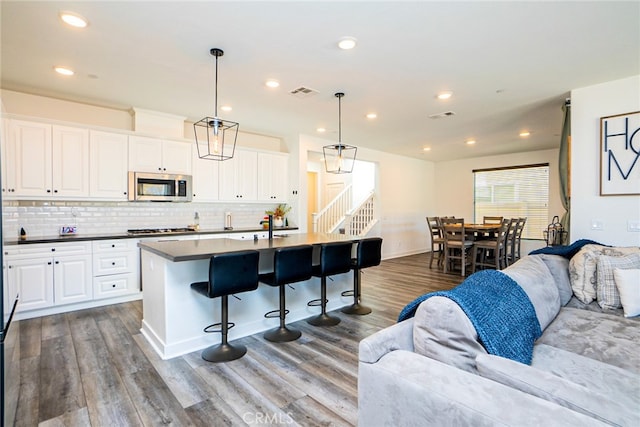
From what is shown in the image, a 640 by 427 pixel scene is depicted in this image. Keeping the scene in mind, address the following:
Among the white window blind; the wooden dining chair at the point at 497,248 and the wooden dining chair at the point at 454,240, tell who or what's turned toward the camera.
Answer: the white window blind

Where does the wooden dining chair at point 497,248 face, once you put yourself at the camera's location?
facing away from the viewer and to the left of the viewer

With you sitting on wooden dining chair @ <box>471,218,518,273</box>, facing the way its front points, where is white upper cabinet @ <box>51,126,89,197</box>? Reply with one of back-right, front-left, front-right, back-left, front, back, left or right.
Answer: left

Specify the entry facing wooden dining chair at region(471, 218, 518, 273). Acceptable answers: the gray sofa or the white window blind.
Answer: the white window blind

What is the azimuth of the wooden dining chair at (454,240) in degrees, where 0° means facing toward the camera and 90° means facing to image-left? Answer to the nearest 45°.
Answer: approximately 225°

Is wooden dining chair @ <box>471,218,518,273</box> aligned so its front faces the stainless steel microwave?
no

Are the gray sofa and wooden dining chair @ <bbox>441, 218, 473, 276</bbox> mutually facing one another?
no

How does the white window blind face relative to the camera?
toward the camera

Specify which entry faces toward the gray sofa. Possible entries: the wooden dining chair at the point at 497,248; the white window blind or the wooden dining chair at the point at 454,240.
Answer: the white window blind

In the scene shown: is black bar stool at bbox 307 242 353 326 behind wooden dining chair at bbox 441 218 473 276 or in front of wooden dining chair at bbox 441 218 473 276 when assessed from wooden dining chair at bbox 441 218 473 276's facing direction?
behind

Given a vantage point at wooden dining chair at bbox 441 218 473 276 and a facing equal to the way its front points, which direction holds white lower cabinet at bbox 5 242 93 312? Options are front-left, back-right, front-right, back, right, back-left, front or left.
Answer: back

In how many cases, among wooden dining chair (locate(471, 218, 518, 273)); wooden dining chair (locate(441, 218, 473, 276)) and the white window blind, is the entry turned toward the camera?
1

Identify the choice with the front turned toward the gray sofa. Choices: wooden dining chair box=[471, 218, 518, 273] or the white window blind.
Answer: the white window blind

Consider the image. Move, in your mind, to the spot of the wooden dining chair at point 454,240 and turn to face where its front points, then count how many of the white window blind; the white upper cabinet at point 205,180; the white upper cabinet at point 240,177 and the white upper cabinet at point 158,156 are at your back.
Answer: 3

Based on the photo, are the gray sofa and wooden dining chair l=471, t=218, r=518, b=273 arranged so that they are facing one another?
no

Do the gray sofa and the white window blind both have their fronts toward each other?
no

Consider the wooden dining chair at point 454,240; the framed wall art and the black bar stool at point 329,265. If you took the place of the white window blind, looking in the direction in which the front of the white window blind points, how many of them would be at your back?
0

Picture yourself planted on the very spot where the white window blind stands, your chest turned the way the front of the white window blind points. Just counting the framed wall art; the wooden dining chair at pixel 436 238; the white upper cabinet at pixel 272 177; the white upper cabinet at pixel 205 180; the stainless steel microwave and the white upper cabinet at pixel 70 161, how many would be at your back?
0

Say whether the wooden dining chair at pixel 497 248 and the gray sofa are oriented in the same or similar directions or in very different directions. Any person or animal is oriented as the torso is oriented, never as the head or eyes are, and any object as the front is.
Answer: very different directions

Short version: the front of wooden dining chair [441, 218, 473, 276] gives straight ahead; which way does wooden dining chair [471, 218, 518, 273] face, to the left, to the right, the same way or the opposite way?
to the left

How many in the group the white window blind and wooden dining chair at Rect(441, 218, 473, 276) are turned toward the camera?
1
